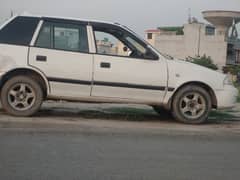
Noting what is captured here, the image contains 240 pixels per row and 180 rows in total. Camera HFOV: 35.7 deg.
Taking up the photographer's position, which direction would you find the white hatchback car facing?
facing to the right of the viewer
